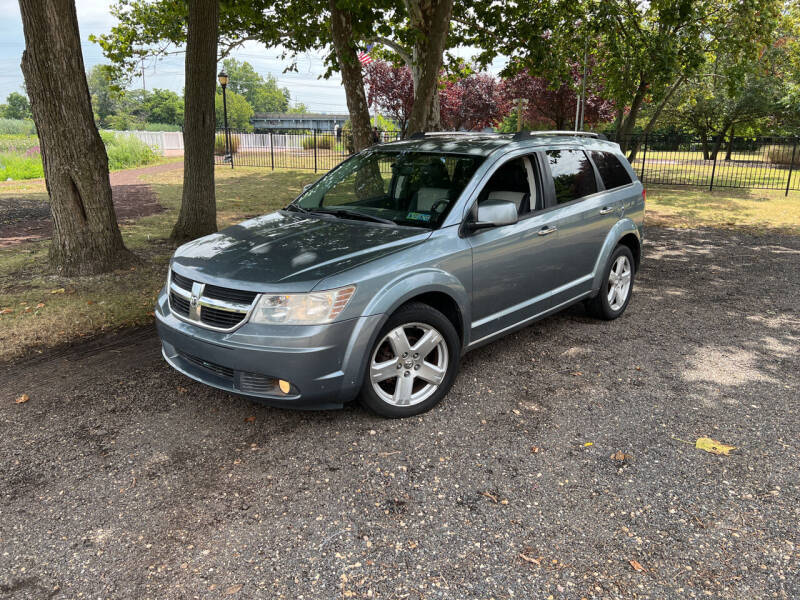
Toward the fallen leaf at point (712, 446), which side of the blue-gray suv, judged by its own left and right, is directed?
left

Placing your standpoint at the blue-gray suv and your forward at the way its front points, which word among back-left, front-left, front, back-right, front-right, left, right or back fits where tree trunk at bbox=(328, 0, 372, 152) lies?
back-right

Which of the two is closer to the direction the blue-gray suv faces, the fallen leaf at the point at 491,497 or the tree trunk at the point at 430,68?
the fallen leaf

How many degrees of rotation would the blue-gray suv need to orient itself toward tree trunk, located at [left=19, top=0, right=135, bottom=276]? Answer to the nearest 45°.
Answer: approximately 90° to its right

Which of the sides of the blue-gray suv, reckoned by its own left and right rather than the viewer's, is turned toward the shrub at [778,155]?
back

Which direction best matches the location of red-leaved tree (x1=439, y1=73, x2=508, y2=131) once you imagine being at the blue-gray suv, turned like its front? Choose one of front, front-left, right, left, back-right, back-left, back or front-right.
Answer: back-right

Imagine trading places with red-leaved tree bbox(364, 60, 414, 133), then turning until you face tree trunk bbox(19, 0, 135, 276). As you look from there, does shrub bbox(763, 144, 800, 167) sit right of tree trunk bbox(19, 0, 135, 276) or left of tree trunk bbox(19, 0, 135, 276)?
left

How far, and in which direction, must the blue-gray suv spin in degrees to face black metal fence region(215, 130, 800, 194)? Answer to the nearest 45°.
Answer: approximately 180°

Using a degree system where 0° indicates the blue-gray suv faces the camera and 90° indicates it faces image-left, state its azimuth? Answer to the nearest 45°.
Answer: approximately 45°

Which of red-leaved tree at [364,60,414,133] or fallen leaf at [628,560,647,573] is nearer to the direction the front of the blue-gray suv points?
the fallen leaf

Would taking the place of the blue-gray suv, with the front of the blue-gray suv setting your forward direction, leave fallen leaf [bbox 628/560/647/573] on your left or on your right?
on your left

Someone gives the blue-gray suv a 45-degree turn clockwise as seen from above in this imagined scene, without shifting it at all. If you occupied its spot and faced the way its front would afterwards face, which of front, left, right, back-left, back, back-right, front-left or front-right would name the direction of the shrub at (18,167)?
front-right

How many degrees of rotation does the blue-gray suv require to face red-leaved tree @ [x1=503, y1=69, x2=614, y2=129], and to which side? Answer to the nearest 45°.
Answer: approximately 135° to its right

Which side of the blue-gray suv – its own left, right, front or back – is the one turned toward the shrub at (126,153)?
right
